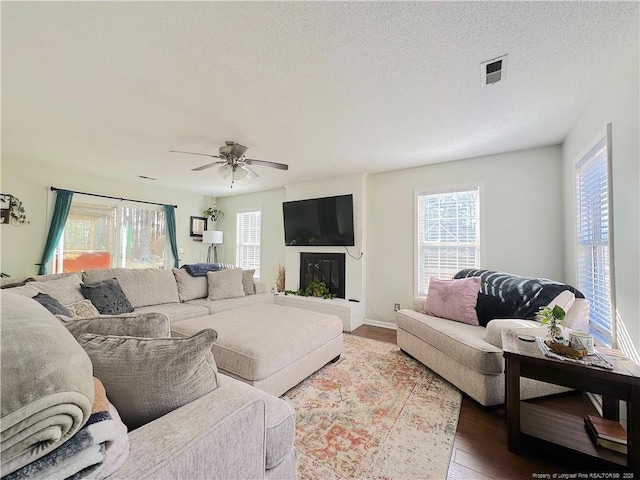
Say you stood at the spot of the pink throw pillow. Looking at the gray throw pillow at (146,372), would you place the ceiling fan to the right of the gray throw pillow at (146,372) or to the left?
right

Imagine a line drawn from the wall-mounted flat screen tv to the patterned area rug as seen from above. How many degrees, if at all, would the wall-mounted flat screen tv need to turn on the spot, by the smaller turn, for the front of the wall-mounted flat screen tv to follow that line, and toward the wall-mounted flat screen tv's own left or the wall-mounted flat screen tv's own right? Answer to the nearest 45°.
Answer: approximately 45° to the wall-mounted flat screen tv's own left

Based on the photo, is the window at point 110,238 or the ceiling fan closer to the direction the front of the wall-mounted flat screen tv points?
the ceiling fan

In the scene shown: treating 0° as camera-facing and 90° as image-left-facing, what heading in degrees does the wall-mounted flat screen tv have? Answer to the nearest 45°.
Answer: approximately 45°

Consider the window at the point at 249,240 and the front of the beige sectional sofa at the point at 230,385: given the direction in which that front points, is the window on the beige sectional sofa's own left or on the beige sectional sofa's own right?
on the beige sectional sofa's own left

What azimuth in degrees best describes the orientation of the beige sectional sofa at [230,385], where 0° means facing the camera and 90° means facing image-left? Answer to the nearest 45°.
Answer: approximately 315°
